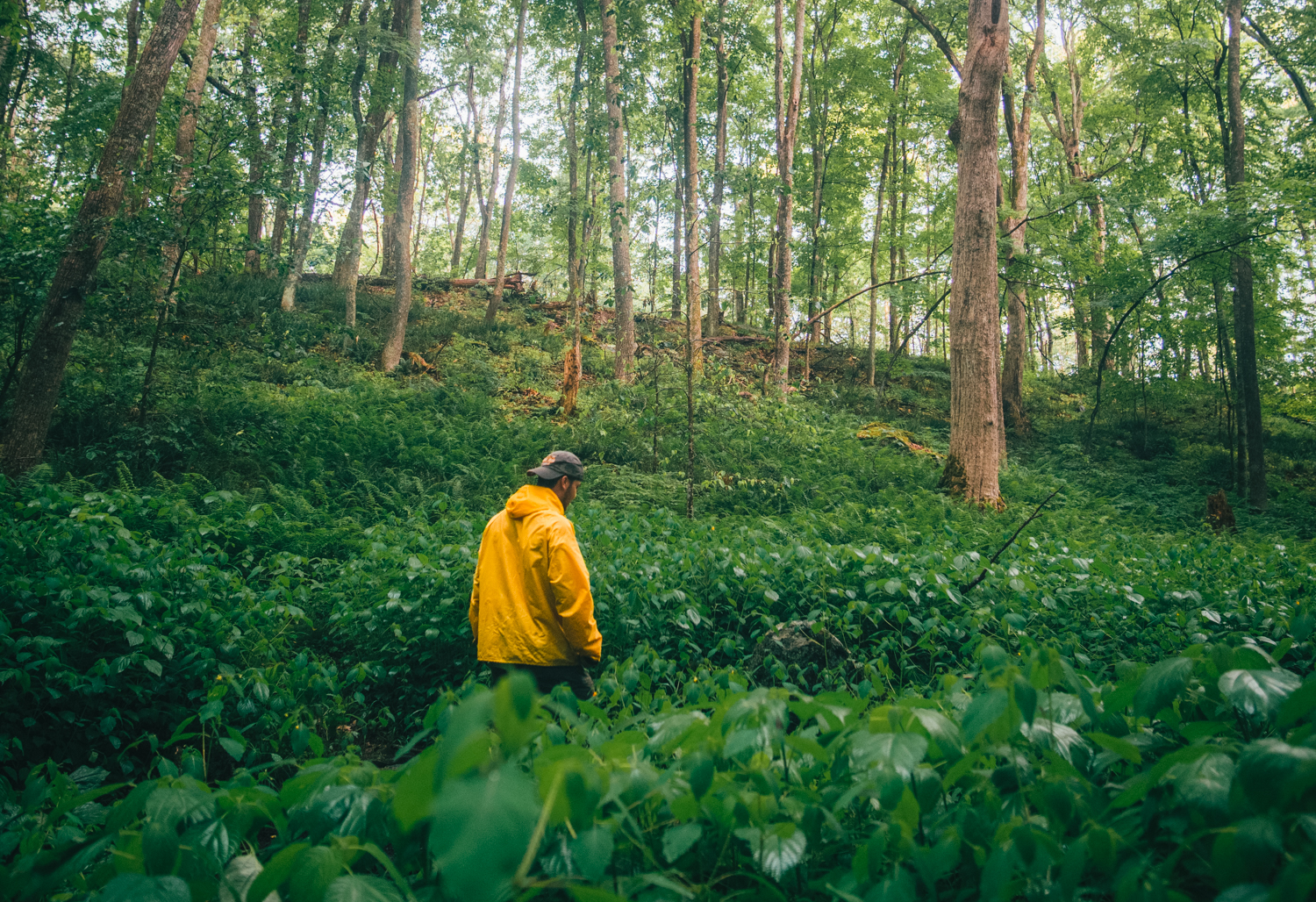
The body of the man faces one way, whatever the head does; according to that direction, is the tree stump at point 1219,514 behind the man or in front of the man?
in front

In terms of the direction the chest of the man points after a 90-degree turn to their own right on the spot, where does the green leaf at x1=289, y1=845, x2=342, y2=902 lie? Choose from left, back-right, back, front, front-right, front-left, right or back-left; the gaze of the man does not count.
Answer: front-right

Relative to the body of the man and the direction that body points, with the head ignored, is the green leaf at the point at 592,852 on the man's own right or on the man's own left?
on the man's own right

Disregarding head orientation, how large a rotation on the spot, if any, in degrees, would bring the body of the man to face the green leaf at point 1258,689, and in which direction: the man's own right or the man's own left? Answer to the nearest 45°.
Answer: approximately 135° to the man's own right

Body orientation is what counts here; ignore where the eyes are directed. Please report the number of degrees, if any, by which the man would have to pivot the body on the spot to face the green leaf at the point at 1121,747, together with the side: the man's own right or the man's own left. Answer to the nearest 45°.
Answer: approximately 135° to the man's own right

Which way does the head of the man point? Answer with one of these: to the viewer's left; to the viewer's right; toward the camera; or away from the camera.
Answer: to the viewer's right

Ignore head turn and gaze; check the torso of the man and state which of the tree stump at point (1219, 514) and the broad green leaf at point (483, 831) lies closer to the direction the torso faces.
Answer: the tree stump

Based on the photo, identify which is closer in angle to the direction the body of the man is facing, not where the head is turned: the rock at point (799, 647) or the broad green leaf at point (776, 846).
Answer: the rock

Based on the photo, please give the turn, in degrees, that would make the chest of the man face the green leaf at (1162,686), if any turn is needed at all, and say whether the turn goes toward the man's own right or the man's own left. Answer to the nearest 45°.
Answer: approximately 135° to the man's own right

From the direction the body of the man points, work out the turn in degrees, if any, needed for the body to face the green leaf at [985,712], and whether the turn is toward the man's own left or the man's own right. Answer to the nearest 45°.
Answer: approximately 135° to the man's own right

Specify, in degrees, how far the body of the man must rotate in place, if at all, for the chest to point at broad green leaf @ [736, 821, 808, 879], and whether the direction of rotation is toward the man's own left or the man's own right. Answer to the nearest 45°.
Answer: approximately 135° to the man's own right

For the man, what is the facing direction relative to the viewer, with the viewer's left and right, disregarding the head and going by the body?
facing away from the viewer and to the right of the viewer
